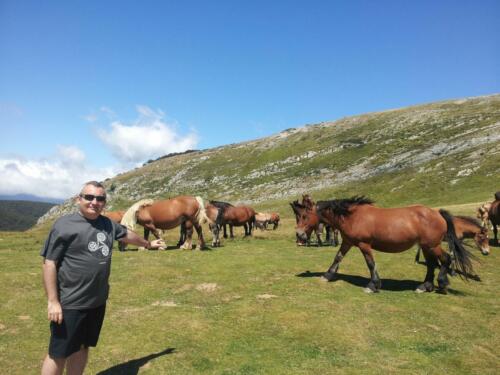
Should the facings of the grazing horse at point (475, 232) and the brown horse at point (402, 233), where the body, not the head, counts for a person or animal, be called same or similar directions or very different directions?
very different directions

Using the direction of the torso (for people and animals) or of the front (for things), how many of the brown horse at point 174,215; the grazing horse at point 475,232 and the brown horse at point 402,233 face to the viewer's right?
1

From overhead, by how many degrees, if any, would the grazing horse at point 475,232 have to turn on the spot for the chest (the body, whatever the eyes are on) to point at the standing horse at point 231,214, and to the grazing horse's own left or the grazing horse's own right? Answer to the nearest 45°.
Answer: approximately 180°

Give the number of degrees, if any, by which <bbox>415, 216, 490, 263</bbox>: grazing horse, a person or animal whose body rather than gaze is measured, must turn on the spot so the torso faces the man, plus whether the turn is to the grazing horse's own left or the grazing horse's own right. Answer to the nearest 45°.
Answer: approximately 90° to the grazing horse's own right

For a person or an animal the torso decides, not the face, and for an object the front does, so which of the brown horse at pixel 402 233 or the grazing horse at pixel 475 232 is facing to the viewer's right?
the grazing horse

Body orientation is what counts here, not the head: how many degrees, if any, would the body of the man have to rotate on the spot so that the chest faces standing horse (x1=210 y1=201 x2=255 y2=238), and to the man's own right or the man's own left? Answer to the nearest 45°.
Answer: approximately 90° to the man's own left

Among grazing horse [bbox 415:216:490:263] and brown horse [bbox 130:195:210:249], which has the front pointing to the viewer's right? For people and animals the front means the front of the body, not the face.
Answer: the grazing horse

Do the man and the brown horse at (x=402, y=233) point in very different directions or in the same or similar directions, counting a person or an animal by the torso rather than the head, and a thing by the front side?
very different directions

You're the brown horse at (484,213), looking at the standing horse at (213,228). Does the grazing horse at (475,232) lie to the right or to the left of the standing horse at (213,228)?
left

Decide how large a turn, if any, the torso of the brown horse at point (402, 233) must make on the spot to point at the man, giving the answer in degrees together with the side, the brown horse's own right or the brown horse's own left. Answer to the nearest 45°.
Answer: approximately 45° to the brown horse's own left

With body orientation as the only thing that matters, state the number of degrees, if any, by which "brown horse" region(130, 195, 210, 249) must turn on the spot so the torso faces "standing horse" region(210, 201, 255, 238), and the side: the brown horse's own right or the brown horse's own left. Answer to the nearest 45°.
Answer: approximately 135° to the brown horse's own right

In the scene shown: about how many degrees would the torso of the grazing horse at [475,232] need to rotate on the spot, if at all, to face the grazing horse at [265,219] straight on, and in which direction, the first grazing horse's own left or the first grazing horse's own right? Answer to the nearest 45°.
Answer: approximately 135° to the first grazing horse's own left

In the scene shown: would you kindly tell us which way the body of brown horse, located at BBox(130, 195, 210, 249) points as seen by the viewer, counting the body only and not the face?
to the viewer's left

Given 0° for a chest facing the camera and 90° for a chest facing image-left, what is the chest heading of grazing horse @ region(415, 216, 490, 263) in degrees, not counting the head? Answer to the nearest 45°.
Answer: approximately 270°

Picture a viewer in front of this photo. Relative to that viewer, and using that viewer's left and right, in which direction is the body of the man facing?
facing the viewer and to the right of the viewer

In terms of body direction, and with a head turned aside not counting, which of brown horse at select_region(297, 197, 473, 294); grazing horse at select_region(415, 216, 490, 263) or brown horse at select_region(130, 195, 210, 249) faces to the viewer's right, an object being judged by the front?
the grazing horse

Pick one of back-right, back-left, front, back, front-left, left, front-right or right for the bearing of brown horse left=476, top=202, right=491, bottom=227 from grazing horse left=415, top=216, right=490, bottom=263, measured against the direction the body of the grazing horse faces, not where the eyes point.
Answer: left
